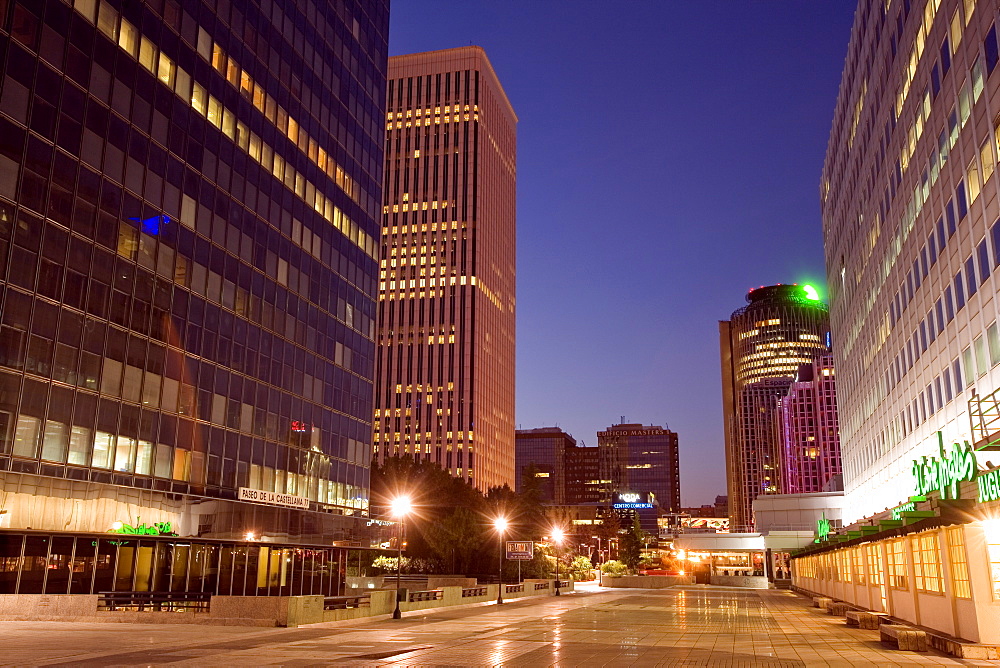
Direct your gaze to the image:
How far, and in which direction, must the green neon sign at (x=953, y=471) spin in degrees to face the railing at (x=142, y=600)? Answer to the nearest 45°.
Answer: approximately 45° to its right

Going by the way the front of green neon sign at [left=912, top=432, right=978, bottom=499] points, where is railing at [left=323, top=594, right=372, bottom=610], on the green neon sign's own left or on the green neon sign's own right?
on the green neon sign's own right

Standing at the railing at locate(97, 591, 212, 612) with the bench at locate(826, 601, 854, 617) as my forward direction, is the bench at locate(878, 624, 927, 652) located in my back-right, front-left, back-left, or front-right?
front-right

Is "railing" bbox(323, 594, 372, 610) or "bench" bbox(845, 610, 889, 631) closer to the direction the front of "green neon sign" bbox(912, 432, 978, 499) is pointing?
the railing

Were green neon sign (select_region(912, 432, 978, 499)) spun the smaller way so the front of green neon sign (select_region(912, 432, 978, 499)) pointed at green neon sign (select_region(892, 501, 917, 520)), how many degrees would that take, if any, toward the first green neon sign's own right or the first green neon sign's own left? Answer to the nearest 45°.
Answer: approximately 90° to the first green neon sign's own right

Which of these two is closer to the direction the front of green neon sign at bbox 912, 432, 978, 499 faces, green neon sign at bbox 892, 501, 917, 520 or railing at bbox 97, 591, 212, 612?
the railing

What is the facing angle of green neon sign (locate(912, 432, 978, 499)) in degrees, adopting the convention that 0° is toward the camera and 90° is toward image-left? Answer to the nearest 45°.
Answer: approximately 45°
